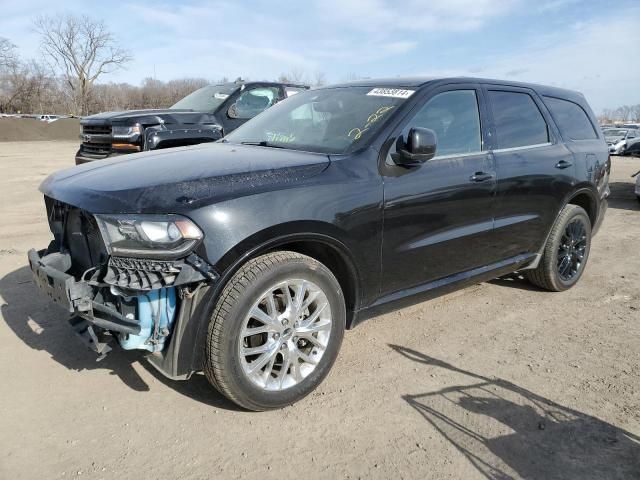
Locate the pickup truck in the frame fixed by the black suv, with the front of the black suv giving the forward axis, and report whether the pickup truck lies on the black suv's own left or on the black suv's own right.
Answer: on the black suv's own right

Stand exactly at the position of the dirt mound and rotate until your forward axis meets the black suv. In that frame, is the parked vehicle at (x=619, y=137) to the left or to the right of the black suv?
left

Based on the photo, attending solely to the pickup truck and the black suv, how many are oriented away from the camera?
0

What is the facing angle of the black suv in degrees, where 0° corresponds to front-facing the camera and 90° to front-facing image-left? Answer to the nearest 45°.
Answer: approximately 45°

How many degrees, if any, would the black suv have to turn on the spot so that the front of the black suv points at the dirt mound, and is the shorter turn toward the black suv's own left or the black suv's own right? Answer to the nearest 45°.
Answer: approximately 90° to the black suv's own right

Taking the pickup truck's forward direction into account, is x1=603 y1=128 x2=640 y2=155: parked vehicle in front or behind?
behind

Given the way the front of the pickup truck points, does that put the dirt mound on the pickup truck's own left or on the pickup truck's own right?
on the pickup truck's own right

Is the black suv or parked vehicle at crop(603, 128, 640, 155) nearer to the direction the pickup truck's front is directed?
the black suv

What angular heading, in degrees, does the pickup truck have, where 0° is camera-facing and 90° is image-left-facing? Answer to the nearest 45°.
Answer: approximately 45°
